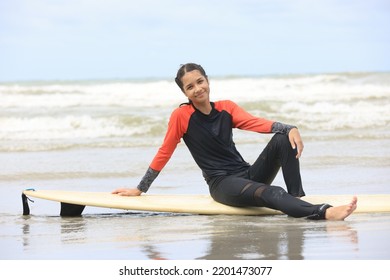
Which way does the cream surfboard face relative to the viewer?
to the viewer's right
